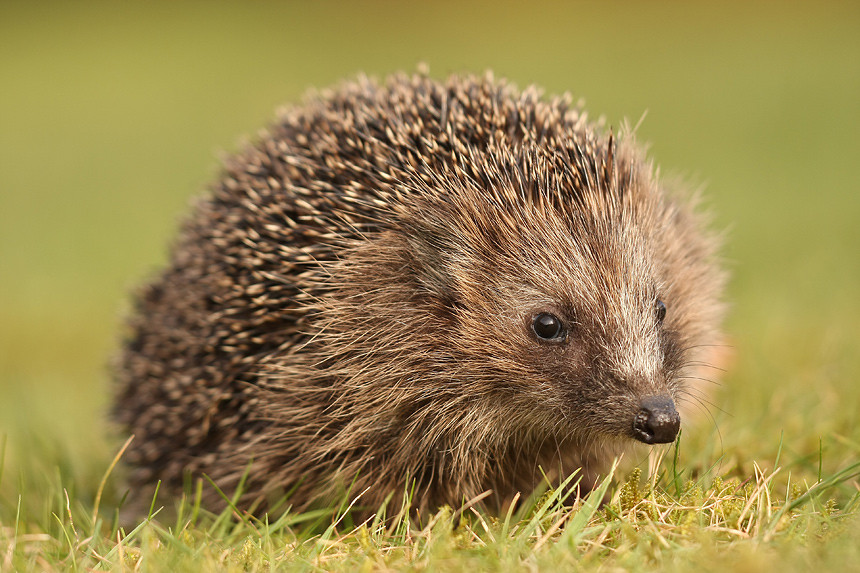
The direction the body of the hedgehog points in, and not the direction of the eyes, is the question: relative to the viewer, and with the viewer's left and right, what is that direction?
facing the viewer and to the right of the viewer
